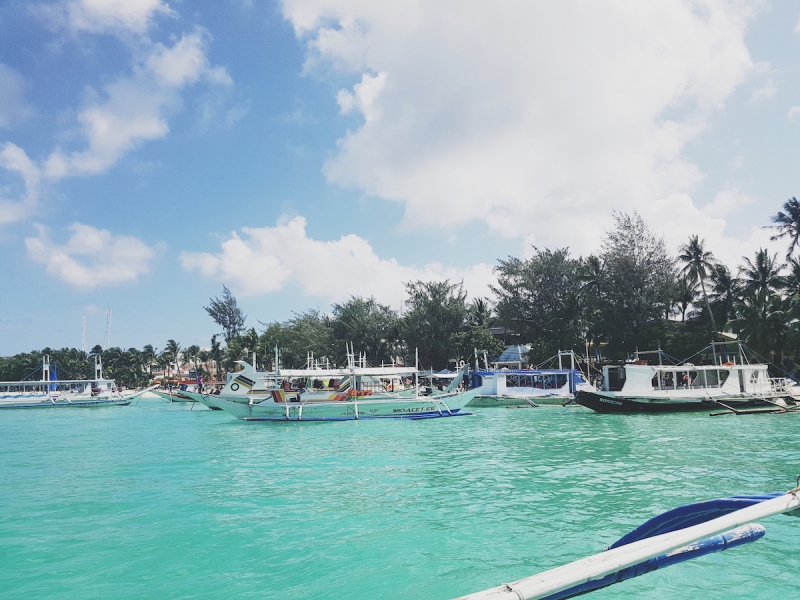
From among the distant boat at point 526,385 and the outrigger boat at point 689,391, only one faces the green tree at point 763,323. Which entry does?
the distant boat

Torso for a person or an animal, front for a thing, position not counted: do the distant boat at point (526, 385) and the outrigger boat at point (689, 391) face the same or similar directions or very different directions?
very different directions

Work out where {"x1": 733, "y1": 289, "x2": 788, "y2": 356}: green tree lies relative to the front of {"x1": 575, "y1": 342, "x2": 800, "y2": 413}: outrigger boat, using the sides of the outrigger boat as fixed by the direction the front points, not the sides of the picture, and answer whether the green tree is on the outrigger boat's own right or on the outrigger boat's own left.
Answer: on the outrigger boat's own right

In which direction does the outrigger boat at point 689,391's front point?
to the viewer's left
